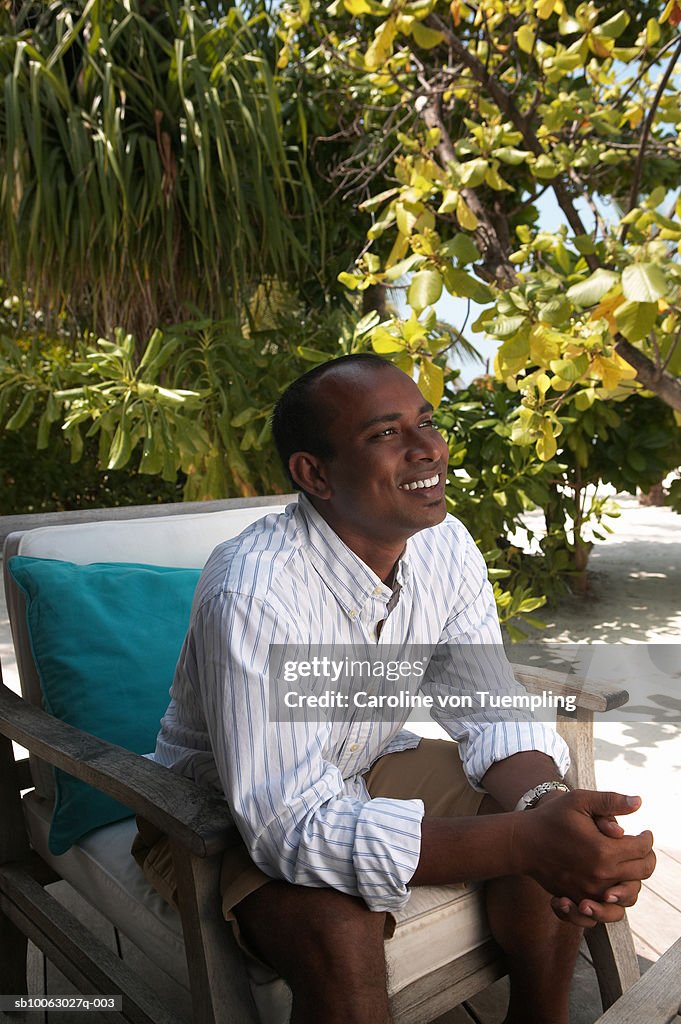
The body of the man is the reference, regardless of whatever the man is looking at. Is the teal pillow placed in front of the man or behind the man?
behind

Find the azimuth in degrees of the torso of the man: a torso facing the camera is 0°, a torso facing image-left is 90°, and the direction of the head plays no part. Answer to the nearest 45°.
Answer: approximately 315°

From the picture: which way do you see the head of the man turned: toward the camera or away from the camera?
toward the camera
